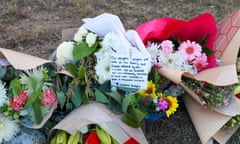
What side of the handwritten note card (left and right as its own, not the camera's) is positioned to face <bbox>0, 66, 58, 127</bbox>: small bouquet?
right

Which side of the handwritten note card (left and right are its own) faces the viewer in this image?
front

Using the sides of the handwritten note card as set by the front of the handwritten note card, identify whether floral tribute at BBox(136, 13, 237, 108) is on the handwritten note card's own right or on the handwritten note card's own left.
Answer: on the handwritten note card's own left
